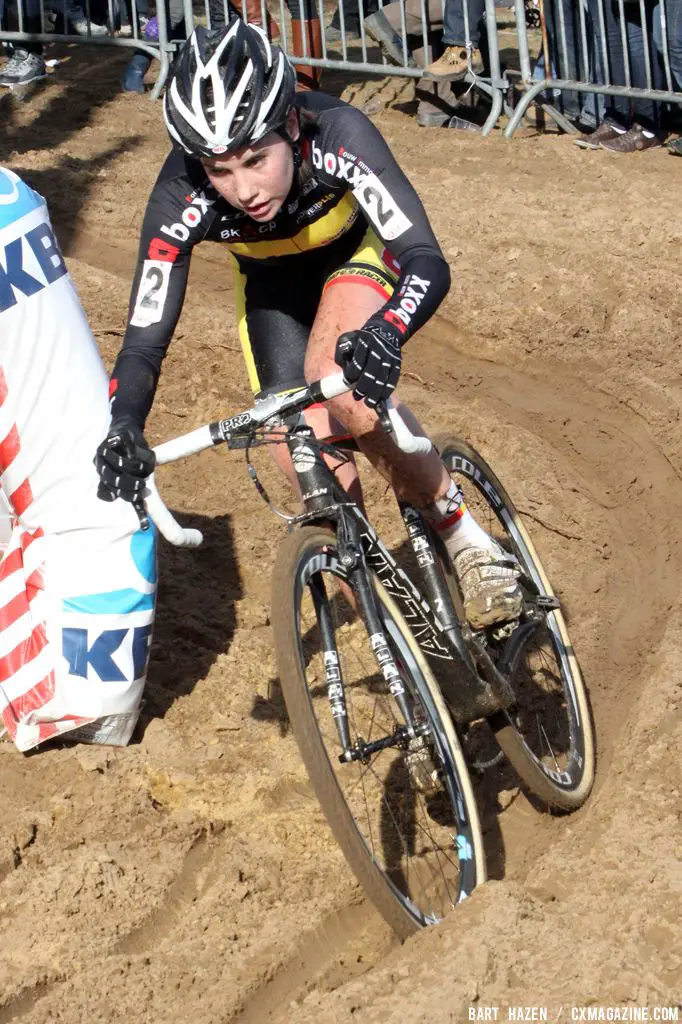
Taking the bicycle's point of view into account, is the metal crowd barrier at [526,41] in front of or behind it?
behind

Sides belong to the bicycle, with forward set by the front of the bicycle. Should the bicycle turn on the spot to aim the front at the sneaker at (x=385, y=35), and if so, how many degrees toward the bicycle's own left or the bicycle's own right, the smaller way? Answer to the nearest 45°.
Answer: approximately 135° to the bicycle's own right

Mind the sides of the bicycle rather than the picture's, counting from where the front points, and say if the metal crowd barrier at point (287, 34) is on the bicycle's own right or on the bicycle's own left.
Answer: on the bicycle's own right

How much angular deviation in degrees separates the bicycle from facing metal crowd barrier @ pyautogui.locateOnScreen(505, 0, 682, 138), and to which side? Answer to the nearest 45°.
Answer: approximately 135° to its right

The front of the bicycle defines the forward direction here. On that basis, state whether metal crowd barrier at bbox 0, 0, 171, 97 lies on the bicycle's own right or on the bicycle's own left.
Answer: on the bicycle's own right

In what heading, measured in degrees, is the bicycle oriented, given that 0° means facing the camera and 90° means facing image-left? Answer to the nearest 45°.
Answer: approximately 45°
